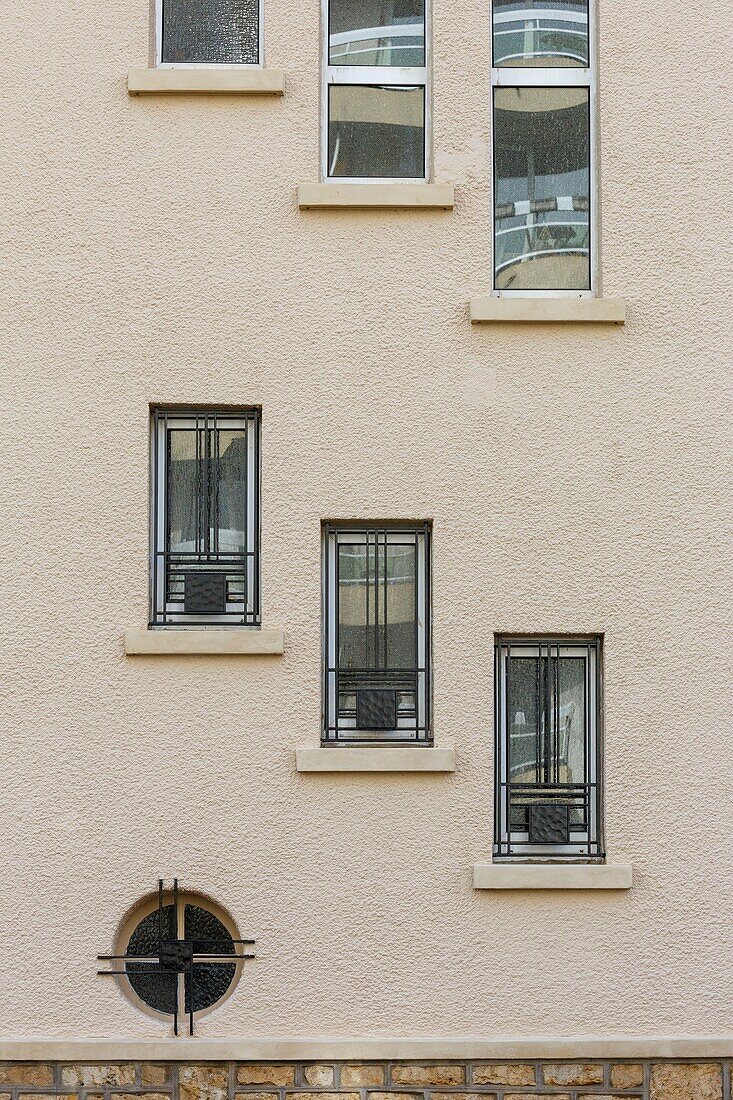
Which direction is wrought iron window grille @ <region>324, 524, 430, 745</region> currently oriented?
toward the camera

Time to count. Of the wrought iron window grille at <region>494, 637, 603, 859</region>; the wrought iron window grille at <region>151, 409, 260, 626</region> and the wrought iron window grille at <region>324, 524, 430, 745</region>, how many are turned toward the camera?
3

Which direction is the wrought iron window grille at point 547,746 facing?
toward the camera

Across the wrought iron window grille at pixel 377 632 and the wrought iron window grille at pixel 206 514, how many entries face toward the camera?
2

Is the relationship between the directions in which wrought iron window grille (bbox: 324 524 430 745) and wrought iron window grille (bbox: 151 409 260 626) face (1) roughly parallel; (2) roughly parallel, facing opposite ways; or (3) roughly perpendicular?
roughly parallel

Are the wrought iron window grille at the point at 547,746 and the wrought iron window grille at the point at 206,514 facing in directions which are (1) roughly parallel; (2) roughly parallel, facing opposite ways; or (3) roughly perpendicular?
roughly parallel
